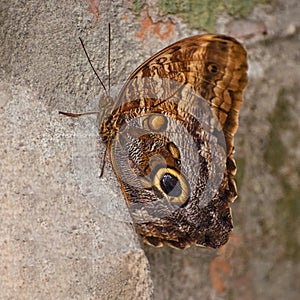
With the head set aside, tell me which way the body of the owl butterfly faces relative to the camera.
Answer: to the viewer's left
